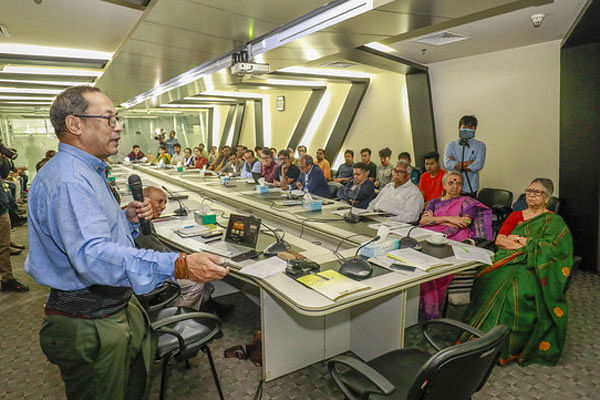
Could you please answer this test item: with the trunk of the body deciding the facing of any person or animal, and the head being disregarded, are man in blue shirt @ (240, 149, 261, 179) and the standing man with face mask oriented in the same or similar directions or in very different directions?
same or similar directions

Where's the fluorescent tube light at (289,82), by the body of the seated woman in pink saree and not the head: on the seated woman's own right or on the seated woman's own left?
on the seated woman's own right

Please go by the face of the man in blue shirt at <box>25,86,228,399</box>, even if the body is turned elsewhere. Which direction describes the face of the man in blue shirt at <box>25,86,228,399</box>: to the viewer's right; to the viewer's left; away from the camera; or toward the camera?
to the viewer's right

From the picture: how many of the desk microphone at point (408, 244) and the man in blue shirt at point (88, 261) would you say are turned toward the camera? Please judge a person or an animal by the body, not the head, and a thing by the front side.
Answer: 0

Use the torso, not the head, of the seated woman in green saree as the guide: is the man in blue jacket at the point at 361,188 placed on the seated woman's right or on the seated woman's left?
on the seated woman's right

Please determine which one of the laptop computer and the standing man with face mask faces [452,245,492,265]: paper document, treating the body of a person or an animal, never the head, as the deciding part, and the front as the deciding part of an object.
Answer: the standing man with face mask

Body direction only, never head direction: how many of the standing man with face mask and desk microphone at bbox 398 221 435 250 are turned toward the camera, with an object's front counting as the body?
1

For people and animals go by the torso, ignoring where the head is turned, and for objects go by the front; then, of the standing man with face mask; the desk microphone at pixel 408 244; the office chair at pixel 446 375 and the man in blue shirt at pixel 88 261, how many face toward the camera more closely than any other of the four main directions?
1

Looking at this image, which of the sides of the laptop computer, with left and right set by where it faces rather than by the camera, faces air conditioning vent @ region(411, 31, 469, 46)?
back

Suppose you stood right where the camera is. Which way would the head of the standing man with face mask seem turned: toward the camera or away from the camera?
toward the camera

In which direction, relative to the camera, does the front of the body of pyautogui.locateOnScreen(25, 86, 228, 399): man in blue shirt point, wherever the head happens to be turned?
to the viewer's right
